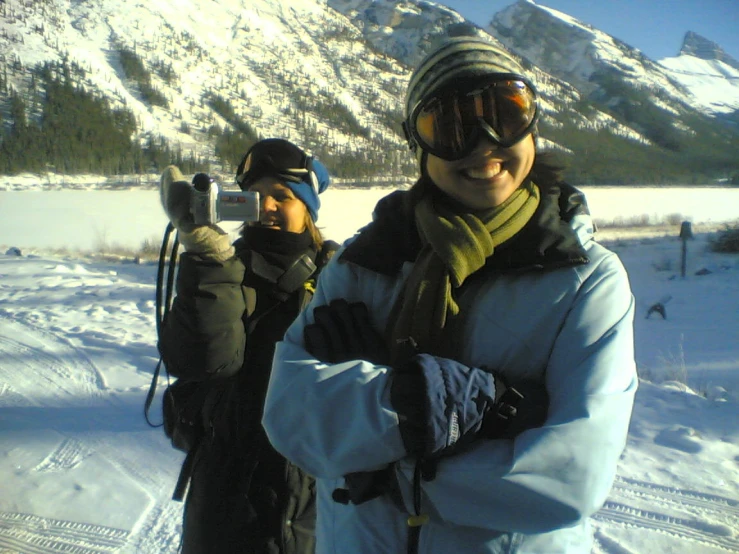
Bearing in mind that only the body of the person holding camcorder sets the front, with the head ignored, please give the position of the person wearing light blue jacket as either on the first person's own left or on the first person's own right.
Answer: on the first person's own left

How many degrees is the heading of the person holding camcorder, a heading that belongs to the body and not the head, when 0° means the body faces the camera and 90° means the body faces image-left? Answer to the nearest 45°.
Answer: approximately 45°

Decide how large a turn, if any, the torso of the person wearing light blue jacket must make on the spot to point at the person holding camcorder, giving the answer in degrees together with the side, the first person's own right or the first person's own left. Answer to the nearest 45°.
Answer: approximately 135° to the first person's own right
